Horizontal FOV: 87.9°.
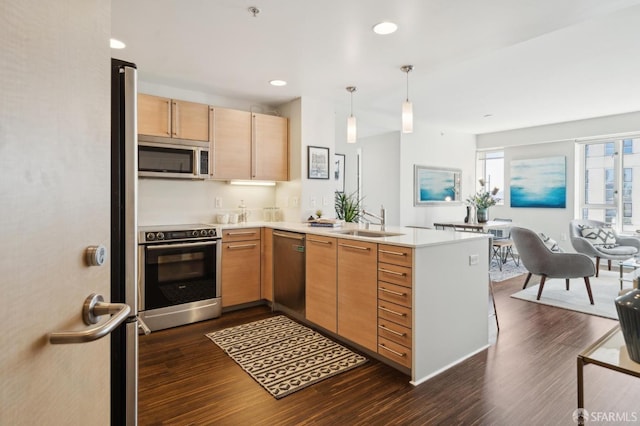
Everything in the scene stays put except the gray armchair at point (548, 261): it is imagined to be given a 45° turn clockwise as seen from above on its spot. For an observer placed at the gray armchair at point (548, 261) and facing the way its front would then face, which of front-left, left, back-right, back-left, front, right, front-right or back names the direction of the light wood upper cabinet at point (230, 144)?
right

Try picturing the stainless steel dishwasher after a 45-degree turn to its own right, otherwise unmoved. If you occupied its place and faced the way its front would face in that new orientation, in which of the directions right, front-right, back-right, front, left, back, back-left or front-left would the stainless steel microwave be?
front

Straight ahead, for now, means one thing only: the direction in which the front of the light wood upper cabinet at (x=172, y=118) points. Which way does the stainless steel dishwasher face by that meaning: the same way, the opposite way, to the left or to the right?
to the right

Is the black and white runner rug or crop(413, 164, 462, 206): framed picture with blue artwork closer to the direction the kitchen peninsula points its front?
the black and white runner rug

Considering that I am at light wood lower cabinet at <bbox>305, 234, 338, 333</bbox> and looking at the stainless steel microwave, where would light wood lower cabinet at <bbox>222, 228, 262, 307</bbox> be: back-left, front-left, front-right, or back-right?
front-right

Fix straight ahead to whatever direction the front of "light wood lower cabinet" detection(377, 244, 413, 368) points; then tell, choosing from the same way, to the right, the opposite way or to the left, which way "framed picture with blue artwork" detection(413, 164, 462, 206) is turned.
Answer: to the left

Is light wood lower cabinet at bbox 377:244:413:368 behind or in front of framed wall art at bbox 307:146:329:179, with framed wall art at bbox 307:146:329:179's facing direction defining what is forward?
in front

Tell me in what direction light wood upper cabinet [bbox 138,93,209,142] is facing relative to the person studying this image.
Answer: facing the viewer and to the right of the viewer

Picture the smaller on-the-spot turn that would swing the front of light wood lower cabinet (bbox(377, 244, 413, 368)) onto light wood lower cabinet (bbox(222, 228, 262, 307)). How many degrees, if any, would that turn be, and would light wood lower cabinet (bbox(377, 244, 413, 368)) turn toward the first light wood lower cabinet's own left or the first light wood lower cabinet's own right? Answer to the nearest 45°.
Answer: approximately 90° to the first light wood lower cabinet's own right

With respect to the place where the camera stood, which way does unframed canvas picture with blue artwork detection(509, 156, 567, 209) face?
facing the viewer and to the left of the viewer

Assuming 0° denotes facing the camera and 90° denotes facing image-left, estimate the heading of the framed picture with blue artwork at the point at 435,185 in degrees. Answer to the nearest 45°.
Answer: approximately 315°
